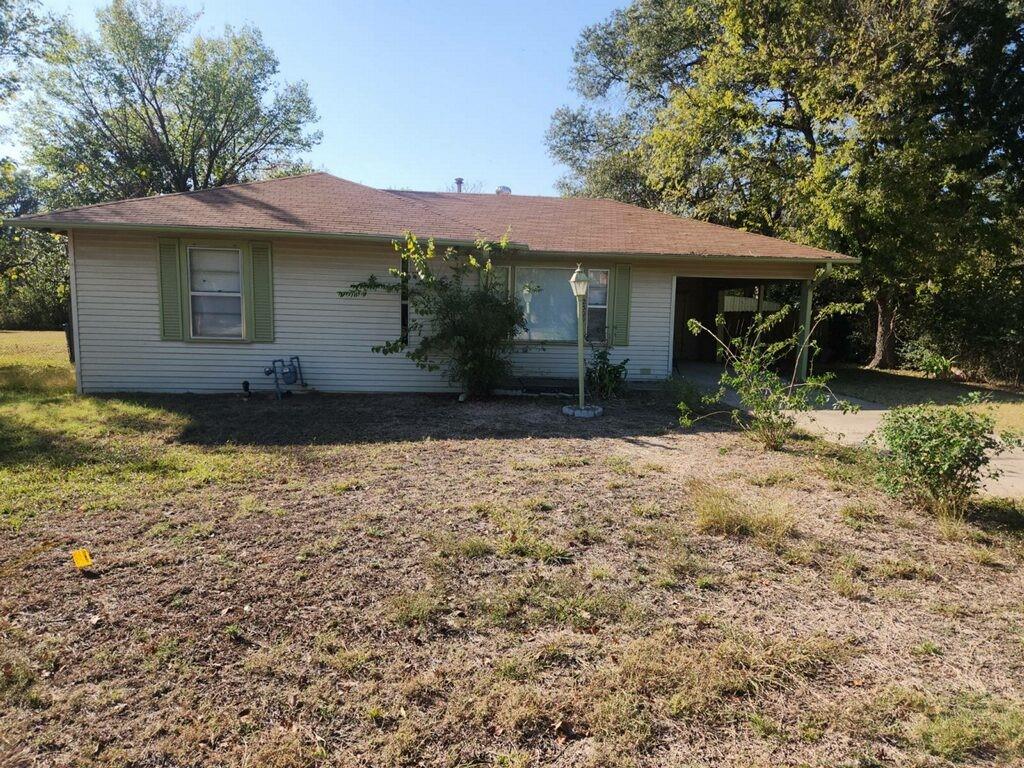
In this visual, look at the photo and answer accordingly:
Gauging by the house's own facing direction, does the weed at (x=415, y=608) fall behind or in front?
in front

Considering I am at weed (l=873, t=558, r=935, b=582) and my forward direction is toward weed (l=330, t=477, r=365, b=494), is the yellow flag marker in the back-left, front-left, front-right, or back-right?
front-left

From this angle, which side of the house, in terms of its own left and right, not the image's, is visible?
front

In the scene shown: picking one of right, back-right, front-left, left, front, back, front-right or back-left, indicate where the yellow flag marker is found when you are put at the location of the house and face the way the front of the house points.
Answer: front

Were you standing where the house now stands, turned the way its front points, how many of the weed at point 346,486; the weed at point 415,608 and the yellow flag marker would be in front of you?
3

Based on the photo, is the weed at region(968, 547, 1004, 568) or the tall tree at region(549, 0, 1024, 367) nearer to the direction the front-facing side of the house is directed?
the weed

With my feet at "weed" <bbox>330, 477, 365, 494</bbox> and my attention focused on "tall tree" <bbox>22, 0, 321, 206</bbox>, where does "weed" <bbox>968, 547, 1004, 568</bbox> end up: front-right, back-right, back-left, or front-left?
back-right

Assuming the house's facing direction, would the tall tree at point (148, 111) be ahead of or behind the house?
behind

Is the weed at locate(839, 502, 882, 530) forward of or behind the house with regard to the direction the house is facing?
forward

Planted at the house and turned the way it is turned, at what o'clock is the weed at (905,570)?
The weed is roughly at 11 o'clock from the house.

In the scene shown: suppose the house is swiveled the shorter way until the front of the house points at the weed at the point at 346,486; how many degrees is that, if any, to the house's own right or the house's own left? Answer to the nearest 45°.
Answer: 0° — it already faces it

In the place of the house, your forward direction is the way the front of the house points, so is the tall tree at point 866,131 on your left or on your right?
on your left

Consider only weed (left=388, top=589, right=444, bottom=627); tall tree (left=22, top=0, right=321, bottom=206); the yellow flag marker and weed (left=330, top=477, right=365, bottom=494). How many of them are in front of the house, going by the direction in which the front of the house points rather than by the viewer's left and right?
3

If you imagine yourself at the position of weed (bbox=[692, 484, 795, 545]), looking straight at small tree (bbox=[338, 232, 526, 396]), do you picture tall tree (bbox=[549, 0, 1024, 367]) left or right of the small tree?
right

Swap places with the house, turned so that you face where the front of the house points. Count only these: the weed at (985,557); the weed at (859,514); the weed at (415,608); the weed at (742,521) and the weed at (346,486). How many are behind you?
0

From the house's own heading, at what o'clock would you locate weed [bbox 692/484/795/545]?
The weed is roughly at 11 o'clock from the house.

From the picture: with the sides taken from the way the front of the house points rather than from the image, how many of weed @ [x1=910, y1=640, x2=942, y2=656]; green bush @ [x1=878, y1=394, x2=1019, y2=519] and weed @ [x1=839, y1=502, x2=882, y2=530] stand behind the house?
0

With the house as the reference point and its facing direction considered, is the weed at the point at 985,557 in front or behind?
in front
